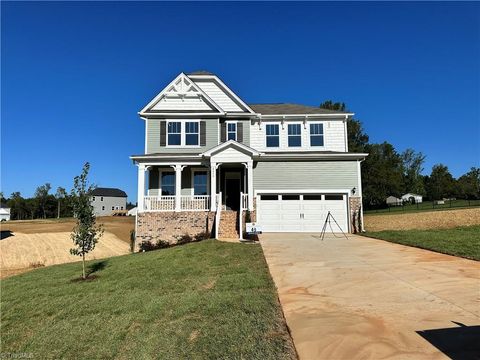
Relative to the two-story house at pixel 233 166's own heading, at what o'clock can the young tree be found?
The young tree is roughly at 1 o'clock from the two-story house.

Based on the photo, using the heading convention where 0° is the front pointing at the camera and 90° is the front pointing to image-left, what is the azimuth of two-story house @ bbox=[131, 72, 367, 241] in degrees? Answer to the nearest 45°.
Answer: approximately 0°

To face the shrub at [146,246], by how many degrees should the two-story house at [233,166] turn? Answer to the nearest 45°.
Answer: approximately 90° to its right
